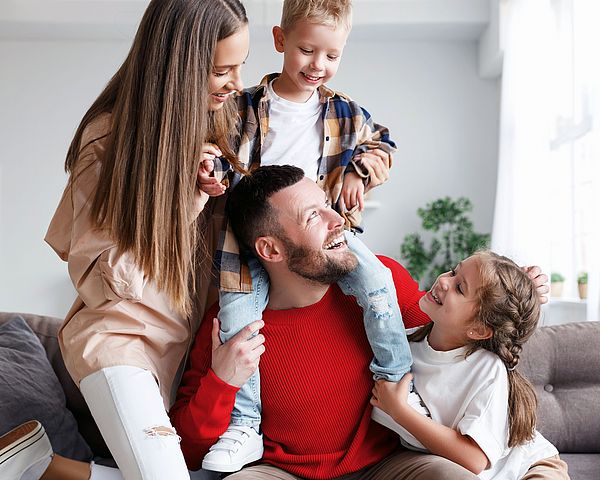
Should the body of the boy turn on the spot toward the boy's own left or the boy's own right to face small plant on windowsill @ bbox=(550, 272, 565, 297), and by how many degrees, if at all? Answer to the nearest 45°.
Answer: approximately 135° to the boy's own left

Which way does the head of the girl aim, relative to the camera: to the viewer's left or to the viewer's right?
to the viewer's left

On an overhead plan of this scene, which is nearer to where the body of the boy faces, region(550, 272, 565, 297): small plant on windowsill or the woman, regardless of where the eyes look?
the woman

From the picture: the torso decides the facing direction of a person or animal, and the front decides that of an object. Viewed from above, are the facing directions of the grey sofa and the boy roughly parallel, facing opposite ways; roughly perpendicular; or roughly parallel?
roughly parallel

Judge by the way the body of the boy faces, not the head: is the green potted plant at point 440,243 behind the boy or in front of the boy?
behind

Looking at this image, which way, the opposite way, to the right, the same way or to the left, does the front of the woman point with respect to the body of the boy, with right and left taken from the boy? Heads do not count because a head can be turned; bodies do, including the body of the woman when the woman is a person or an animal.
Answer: to the left

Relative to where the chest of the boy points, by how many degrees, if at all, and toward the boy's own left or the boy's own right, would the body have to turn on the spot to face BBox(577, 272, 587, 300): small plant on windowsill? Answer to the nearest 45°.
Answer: approximately 135° to the boy's own left

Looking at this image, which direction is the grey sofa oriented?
toward the camera

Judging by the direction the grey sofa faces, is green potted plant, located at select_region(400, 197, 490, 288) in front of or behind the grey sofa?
behind

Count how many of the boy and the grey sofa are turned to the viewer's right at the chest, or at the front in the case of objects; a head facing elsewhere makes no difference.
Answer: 0

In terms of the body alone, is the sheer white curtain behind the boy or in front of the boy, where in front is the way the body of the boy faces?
behind

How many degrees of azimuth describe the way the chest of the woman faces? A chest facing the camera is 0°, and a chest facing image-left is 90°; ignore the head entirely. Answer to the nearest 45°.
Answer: approximately 270°

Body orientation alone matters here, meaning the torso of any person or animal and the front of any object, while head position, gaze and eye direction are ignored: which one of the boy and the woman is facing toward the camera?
the boy
